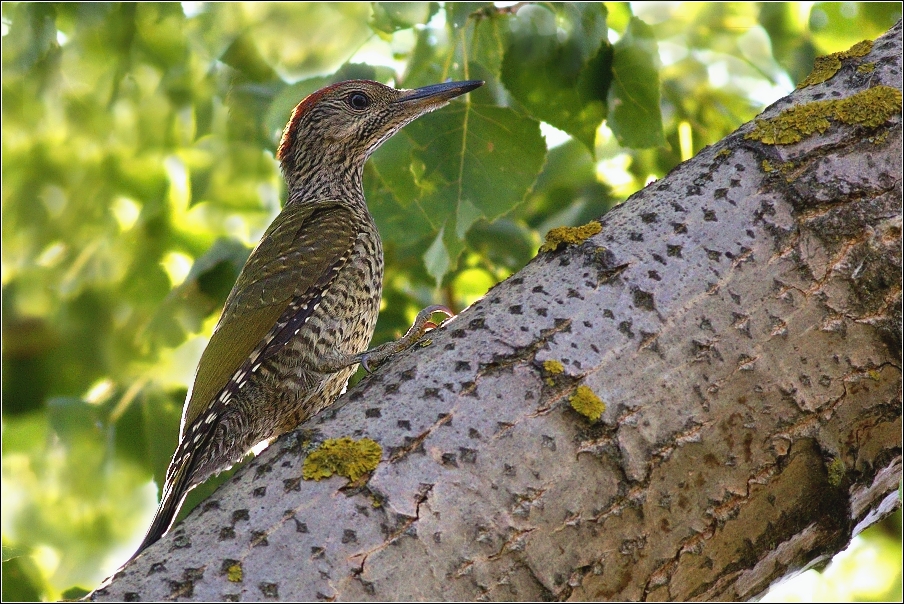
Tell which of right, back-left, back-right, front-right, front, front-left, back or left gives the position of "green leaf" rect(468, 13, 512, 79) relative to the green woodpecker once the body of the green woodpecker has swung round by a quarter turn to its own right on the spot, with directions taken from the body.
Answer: left

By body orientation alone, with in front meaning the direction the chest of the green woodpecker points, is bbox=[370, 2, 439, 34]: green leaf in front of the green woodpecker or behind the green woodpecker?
in front

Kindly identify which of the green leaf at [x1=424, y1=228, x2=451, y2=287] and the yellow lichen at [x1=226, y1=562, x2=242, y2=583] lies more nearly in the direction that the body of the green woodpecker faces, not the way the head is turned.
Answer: the green leaf

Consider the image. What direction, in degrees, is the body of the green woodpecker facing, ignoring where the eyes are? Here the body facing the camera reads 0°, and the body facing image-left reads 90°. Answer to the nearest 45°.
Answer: approximately 270°

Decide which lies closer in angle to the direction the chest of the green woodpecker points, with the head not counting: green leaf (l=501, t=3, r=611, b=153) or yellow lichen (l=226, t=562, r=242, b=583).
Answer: the green leaf

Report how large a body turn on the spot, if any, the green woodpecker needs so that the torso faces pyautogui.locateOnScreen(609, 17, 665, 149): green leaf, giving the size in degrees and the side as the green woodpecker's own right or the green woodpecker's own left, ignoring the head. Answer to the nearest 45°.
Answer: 0° — it already faces it

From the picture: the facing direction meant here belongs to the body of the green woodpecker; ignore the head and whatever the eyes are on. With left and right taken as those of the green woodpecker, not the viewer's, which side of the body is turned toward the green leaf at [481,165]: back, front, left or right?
front
